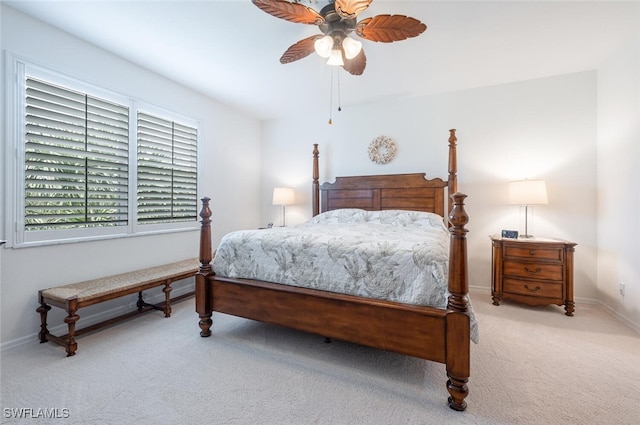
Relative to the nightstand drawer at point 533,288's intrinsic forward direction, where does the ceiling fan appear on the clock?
The ceiling fan is roughly at 1 o'clock from the nightstand drawer.

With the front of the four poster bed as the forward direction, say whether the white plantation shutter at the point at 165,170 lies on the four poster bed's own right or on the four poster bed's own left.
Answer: on the four poster bed's own right

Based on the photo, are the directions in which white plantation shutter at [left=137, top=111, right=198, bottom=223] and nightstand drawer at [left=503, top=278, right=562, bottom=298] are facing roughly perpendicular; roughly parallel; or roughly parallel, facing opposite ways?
roughly perpendicular

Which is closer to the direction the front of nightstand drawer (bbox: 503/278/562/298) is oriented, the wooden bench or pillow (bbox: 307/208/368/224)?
the wooden bench

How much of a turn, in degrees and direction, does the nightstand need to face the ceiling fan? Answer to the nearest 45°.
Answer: approximately 45° to its right

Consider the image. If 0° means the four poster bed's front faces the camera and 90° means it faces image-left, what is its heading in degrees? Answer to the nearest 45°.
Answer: approximately 45°

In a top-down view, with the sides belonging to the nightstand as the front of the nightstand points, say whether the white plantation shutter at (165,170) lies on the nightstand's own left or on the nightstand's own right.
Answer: on the nightstand's own right

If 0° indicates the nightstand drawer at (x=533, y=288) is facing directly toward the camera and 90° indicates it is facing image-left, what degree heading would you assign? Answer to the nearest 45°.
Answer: approximately 0°

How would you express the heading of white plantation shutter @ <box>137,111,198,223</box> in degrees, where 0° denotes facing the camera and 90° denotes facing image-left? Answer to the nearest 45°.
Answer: approximately 315°
